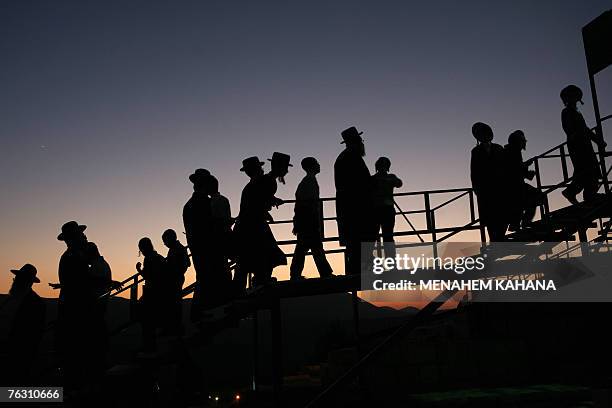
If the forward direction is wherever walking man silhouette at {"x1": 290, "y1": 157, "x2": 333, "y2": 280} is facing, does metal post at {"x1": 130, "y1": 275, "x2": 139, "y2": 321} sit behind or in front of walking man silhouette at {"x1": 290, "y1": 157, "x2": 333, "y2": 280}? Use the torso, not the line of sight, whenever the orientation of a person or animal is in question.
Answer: behind

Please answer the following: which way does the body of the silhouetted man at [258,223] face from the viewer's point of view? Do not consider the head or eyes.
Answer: to the viewer's right

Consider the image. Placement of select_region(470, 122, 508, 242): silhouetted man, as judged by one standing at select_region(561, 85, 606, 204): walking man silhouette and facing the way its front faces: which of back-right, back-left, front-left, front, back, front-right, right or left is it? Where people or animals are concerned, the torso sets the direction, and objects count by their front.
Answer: back-right

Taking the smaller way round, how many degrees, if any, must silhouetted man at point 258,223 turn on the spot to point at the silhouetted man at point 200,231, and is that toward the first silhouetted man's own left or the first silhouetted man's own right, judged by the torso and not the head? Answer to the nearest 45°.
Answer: approximately 180°

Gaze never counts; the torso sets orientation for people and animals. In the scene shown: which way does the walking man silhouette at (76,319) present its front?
to the viewer's left

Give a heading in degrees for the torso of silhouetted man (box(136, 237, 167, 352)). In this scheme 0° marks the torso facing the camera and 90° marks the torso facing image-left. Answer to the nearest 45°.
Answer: approximately 90°
